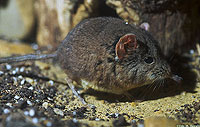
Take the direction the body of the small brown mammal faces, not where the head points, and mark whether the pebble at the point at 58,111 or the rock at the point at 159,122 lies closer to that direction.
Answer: the rock

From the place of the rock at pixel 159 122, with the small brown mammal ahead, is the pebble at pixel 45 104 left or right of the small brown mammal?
left

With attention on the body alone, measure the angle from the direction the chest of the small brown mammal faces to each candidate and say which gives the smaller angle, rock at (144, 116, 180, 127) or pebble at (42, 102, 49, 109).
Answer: the rock

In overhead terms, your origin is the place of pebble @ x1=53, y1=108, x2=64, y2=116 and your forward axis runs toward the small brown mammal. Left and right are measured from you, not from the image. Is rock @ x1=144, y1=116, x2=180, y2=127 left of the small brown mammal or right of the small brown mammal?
right

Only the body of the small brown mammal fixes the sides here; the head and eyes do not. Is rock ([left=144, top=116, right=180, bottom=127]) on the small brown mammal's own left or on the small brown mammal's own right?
on the small brown mammal's own right

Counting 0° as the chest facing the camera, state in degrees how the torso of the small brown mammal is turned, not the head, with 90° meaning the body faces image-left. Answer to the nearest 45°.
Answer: approximately 270°

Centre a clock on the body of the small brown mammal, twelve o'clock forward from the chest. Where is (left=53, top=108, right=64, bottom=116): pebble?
The pebble is roughly at 5 o'clock from the small brown mammal.

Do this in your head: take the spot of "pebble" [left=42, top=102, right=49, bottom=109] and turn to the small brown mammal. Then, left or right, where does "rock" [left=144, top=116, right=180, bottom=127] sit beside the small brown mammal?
right

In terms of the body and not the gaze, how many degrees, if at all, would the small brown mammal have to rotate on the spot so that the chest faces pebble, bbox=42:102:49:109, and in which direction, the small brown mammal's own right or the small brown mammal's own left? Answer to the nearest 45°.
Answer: approximately 180°
